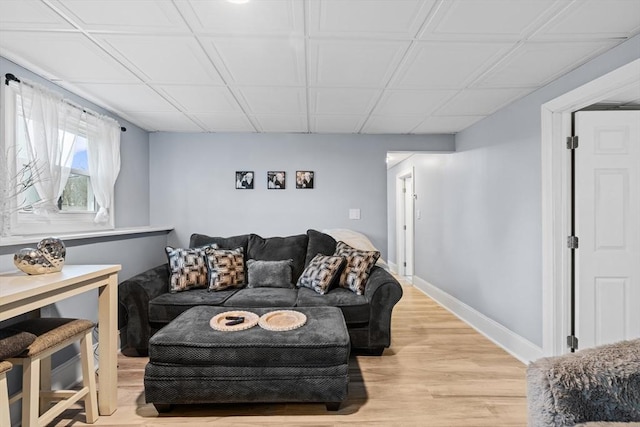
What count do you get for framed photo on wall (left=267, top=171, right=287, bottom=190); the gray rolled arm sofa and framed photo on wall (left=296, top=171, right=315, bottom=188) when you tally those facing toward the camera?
3

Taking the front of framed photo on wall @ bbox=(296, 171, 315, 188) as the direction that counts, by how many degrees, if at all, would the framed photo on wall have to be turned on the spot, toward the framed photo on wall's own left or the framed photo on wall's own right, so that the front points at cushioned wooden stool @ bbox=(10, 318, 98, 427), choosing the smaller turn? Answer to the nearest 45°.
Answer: approximately 45° to the framed photo on wall's own right

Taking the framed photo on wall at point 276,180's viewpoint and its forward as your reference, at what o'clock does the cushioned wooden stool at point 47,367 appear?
The cushioned wooden stool is roughly at 1 o'clock from the framed photo on wall.

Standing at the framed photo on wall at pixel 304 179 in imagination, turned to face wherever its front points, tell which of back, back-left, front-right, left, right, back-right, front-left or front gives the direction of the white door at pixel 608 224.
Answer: front-left

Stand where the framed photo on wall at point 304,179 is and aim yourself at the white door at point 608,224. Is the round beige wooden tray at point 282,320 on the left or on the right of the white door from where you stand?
right

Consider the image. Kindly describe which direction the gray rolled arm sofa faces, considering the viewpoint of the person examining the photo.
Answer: facing the viewer

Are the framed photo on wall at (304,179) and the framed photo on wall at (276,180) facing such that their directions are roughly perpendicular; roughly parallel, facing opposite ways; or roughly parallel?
roughly parallel

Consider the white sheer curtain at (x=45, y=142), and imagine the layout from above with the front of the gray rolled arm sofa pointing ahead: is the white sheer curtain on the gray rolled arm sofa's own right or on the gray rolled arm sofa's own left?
on the gray rolled arm sofa's own right

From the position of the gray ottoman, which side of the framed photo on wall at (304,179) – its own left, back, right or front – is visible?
front

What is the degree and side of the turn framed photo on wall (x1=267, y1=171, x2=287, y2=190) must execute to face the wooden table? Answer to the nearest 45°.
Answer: approximately 45° to its right

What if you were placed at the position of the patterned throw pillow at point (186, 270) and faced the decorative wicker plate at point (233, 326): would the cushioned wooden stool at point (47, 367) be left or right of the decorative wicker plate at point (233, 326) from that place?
right

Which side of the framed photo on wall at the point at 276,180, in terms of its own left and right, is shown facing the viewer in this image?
front

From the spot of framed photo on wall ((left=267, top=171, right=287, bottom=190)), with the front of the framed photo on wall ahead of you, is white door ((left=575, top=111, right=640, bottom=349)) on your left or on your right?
on your left

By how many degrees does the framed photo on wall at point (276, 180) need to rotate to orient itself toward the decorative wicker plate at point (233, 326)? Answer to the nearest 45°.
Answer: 0° — it already faces it

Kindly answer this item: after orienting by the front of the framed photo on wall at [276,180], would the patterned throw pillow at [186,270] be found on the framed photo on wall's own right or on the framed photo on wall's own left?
on the framed photo on wall's own right
